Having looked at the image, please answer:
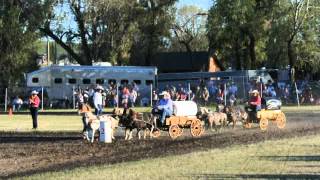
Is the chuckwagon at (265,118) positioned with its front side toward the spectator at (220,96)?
no

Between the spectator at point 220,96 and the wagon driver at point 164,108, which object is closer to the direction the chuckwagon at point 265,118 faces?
the wagon driver

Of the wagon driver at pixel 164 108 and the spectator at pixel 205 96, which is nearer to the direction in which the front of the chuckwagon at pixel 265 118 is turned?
the wagon driver

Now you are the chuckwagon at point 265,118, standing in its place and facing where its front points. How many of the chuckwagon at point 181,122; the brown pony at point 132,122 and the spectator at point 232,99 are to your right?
1

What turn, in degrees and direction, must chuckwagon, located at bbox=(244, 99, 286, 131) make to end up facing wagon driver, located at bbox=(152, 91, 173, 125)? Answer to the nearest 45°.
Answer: approximately 45° to its left

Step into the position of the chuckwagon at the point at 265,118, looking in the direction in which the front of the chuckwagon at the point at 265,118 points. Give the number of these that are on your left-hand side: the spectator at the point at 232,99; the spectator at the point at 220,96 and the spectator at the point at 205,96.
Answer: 0

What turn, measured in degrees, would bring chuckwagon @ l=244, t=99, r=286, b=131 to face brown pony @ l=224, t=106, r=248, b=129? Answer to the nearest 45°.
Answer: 0° — it already faces it

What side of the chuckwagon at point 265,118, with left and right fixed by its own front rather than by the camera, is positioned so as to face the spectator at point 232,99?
right

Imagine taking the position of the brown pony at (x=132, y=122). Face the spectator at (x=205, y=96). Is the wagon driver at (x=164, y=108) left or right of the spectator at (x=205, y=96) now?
right

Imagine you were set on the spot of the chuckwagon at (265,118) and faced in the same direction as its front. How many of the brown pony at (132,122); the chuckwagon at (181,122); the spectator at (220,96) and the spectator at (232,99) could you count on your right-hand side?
2

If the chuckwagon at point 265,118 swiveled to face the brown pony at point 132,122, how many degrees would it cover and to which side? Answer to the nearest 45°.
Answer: approximately 45° to its left

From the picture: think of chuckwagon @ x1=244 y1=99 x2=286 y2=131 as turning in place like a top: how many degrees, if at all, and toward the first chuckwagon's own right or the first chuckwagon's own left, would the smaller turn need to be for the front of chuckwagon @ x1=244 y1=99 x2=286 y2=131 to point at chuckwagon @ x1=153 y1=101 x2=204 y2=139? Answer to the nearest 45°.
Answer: approximately 45° to the first chuckwagon's own left

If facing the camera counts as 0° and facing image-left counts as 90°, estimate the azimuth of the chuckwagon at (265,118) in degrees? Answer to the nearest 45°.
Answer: approximately 90°

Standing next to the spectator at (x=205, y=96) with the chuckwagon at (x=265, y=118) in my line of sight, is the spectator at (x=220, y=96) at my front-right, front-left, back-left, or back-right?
front-left
